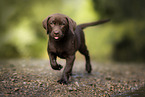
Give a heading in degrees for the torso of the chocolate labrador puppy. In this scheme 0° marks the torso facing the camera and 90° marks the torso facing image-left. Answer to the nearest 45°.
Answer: approximately 45°
